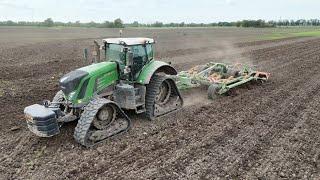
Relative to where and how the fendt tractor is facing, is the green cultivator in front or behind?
behind

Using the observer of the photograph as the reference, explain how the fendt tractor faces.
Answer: facing the viewer and to the left of the viewer
